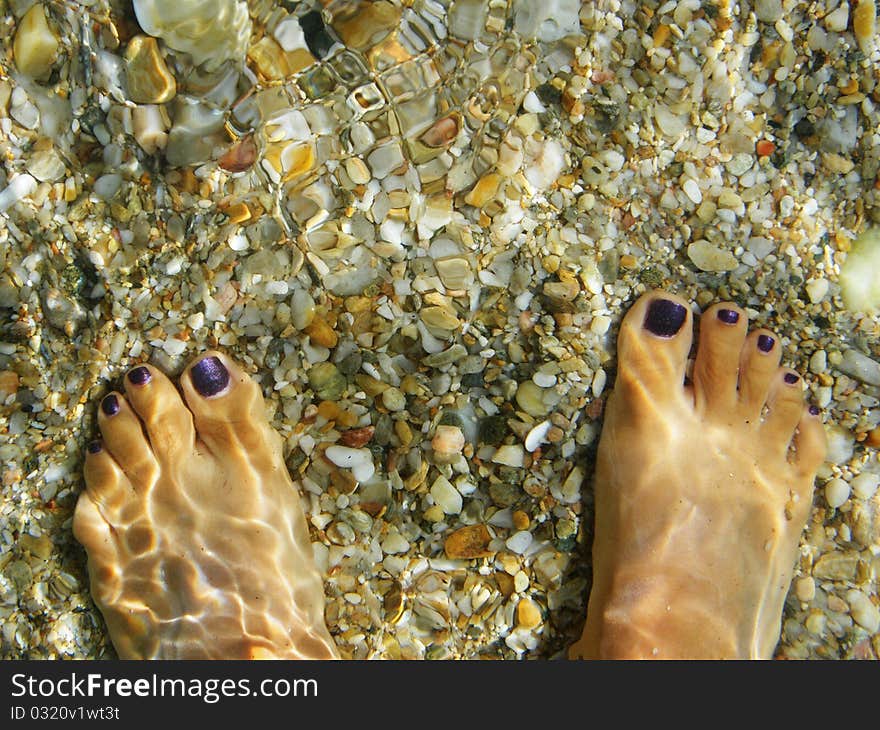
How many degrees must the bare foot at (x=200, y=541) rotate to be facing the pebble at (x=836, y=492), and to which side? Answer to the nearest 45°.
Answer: approximately 90° to its right

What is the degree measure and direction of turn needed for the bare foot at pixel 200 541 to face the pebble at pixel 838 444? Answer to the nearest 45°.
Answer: approximately 90° to its right

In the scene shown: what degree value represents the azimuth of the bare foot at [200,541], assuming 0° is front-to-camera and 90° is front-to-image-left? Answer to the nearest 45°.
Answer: approximately 180°

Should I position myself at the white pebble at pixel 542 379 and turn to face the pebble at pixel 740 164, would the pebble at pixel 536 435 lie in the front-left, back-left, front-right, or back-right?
back-right

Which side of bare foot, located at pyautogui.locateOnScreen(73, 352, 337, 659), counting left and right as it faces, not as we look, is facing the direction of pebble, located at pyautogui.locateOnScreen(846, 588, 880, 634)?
right

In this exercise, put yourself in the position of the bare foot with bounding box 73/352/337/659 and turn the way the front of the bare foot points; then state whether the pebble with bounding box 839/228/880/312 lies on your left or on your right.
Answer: on your right

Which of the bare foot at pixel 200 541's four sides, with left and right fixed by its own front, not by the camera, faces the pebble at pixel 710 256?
right

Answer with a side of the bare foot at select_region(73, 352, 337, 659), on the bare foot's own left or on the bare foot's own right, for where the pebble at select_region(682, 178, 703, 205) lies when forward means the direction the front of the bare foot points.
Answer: on the bare foot's own right

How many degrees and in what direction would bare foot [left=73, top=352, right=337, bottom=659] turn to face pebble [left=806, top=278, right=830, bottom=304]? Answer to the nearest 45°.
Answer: approximately 90° to its right
